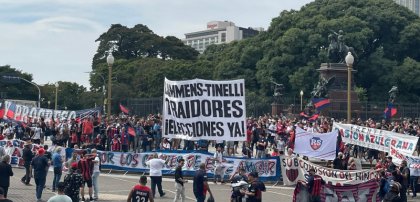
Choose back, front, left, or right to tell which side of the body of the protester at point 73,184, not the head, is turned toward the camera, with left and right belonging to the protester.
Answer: back

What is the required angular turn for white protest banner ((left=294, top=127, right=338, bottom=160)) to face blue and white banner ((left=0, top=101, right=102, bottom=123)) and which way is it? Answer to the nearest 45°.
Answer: approximately 135° to its right

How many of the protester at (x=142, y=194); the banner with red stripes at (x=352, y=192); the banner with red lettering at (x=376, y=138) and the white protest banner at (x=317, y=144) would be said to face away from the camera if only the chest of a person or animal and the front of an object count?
1

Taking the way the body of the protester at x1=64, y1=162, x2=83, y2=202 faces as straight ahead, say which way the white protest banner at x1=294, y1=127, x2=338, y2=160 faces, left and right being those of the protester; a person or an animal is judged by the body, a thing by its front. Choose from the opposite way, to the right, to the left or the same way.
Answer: the opposite way

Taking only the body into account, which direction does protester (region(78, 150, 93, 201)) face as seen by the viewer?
away from the camera

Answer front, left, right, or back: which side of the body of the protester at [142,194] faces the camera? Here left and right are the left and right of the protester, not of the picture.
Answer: back

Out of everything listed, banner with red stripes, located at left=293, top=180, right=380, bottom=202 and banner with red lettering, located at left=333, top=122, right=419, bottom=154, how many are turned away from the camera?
0
